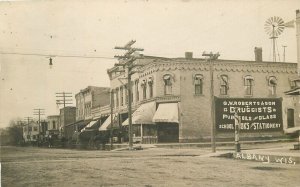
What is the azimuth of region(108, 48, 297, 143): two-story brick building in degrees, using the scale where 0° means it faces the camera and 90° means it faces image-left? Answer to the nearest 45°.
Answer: approximately 45°

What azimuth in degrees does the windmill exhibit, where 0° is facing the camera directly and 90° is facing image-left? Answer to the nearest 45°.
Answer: approximately 0°
